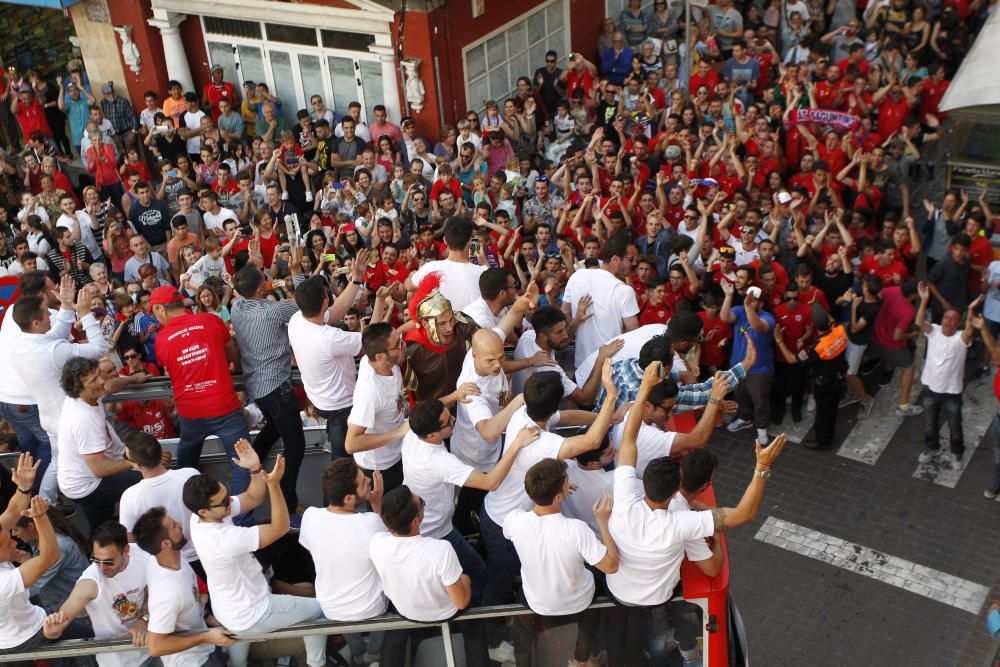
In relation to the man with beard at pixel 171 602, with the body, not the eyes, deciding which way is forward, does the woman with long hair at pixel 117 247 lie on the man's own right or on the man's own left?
on the man's own left

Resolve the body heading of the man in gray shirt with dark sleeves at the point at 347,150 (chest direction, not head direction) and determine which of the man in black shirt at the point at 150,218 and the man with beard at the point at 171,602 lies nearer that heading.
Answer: the man with beard

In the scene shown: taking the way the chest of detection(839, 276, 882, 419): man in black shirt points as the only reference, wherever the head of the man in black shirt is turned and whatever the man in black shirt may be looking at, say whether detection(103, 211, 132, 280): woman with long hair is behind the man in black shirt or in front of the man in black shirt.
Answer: in front

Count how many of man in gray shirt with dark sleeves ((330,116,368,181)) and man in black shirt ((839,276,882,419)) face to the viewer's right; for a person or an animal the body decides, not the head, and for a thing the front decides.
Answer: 0

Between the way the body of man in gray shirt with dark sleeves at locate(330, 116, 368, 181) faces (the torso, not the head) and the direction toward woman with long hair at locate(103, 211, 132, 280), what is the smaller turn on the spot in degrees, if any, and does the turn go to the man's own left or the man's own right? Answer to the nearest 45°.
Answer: approximately 45° to the man's own right
